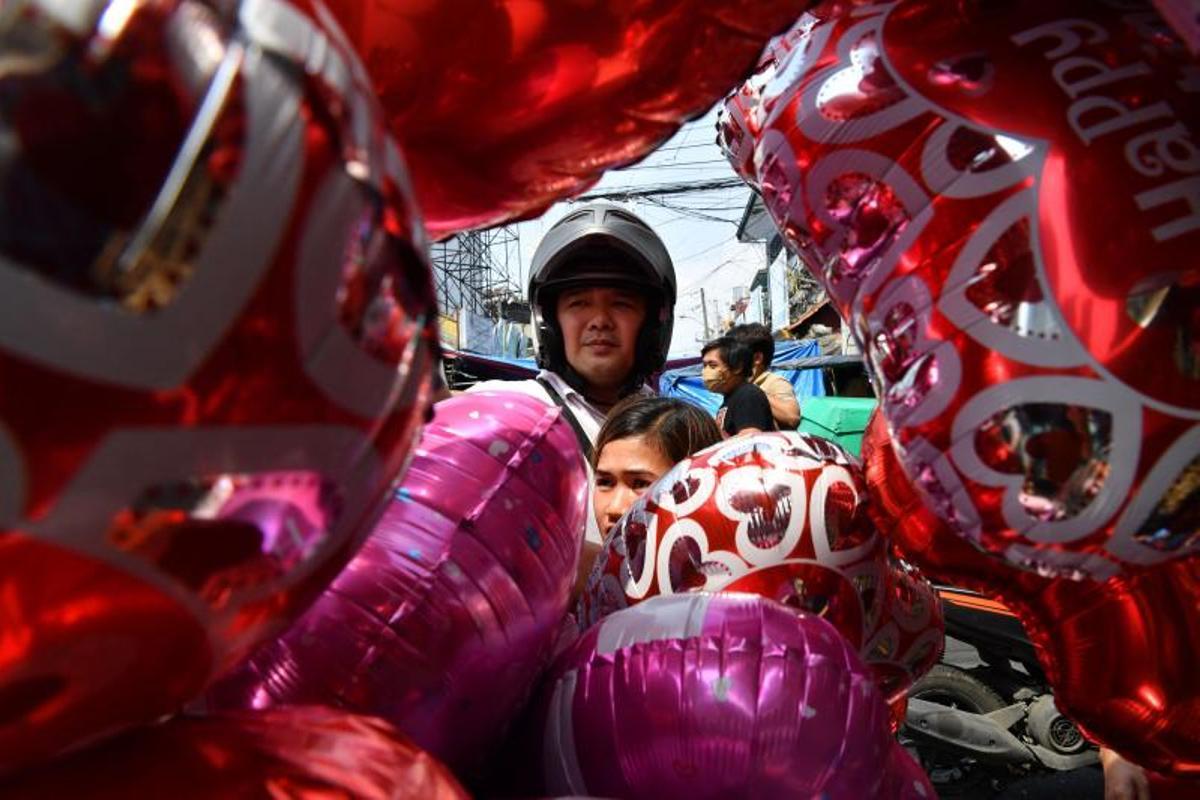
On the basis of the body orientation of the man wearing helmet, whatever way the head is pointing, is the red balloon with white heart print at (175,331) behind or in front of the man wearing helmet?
in front

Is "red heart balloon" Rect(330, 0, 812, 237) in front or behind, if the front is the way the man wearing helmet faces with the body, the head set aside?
in front

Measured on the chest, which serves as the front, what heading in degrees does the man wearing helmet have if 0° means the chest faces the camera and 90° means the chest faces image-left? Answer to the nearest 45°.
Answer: approximately 0°

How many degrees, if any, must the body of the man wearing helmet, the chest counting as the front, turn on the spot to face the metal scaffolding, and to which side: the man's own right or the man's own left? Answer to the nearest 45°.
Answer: approximately 180°

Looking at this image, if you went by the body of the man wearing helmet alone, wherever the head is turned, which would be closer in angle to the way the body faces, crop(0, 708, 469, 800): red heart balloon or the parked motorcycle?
the red heart balloon

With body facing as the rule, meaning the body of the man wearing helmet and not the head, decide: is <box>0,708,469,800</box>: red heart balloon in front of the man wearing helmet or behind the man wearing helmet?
in front
